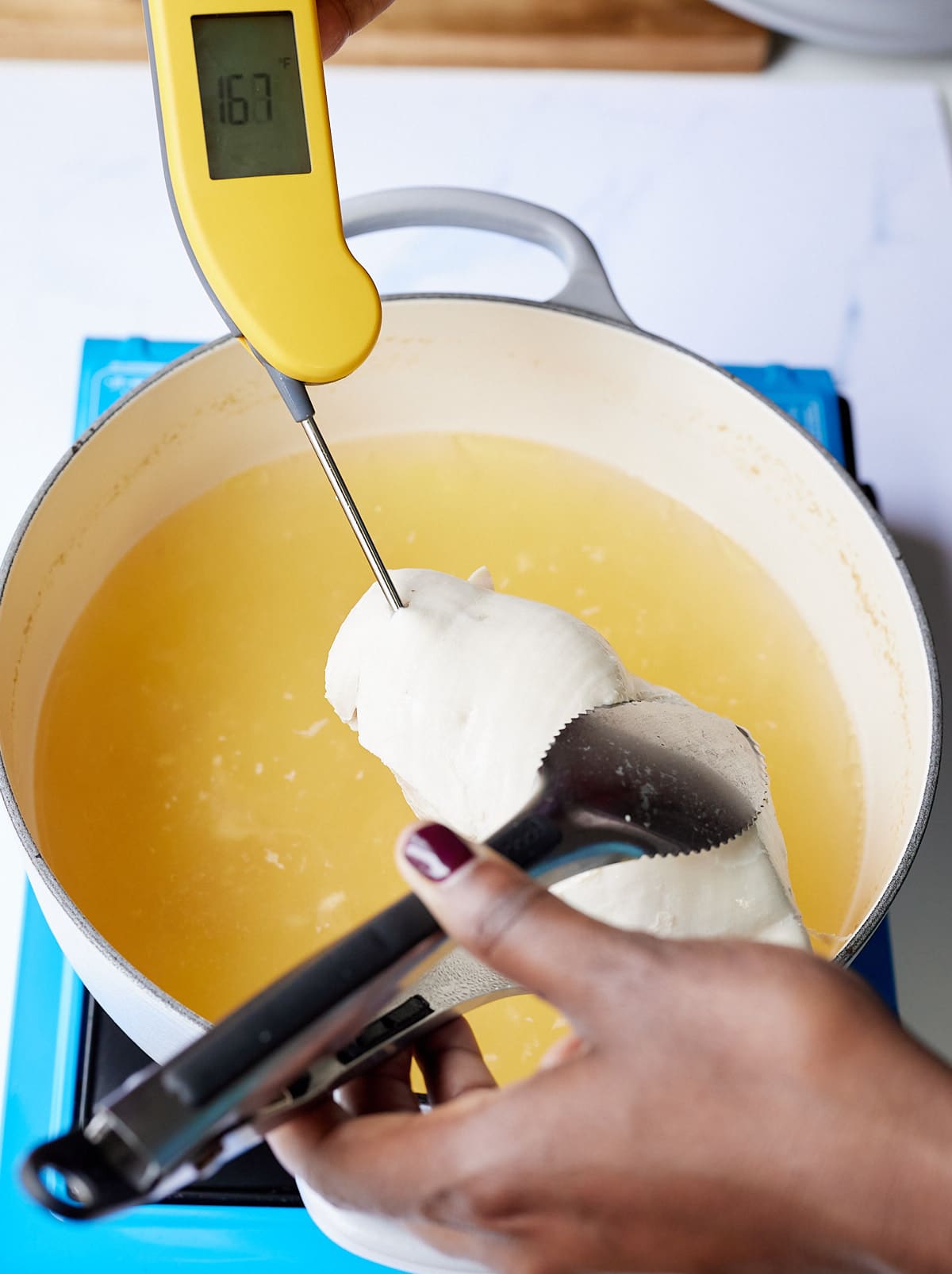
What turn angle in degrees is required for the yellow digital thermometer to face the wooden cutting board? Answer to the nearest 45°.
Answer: approximately 180°

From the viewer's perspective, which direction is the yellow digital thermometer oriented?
toward the camera
